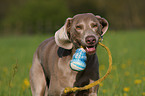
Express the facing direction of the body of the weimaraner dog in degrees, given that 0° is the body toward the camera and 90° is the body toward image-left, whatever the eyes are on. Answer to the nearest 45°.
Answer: approximately 315°
